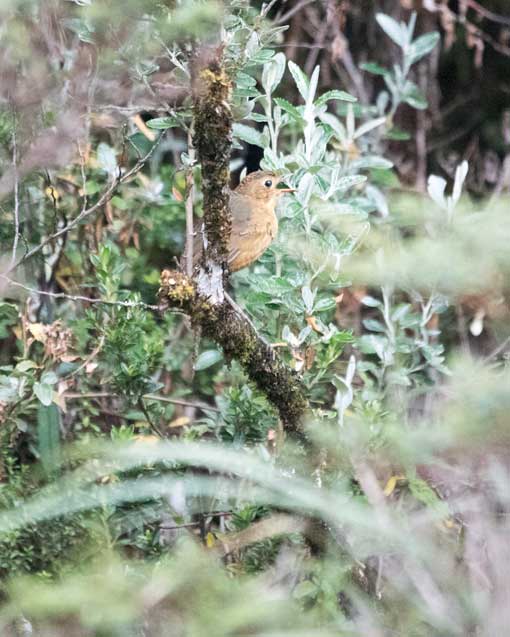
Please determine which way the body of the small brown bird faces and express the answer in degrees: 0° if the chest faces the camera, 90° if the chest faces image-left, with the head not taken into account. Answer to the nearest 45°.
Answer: approximately 270°

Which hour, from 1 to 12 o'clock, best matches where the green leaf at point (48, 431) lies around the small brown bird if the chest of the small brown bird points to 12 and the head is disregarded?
The green leaf is roughly at 5 o'clock from the small brown bird.

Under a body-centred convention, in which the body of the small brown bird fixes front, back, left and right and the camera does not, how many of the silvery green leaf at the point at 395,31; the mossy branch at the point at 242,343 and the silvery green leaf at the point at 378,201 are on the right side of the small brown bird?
1

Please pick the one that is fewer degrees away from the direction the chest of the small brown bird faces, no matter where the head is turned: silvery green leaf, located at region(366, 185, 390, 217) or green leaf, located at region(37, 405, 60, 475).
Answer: the silvery green leaf
